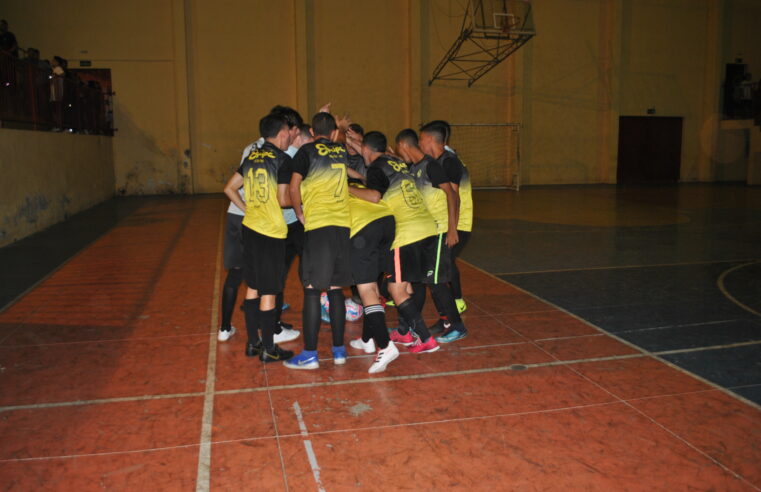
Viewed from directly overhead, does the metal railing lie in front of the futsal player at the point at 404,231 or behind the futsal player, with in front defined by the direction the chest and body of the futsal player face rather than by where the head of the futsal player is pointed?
in front

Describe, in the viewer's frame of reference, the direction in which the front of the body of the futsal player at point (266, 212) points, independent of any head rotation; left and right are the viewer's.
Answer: facing away from the viewer and to the right of the viewer

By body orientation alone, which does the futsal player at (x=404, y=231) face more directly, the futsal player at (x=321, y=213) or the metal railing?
the metal railing

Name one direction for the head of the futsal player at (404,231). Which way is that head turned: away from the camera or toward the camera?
away from the camera

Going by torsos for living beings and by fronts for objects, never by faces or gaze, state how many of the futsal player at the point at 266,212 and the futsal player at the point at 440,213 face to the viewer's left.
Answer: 1

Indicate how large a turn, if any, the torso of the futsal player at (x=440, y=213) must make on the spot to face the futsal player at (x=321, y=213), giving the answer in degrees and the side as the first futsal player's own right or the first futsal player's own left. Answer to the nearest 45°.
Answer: approximately 45° to the first futsal player's own left

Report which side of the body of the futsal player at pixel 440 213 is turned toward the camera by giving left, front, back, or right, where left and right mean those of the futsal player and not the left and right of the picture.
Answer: left

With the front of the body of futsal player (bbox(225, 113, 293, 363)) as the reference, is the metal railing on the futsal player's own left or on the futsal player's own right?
on the futsal player's own left

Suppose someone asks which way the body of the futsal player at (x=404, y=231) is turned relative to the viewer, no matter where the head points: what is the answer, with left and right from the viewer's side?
facing away from the viewer and to the left of the viewer
